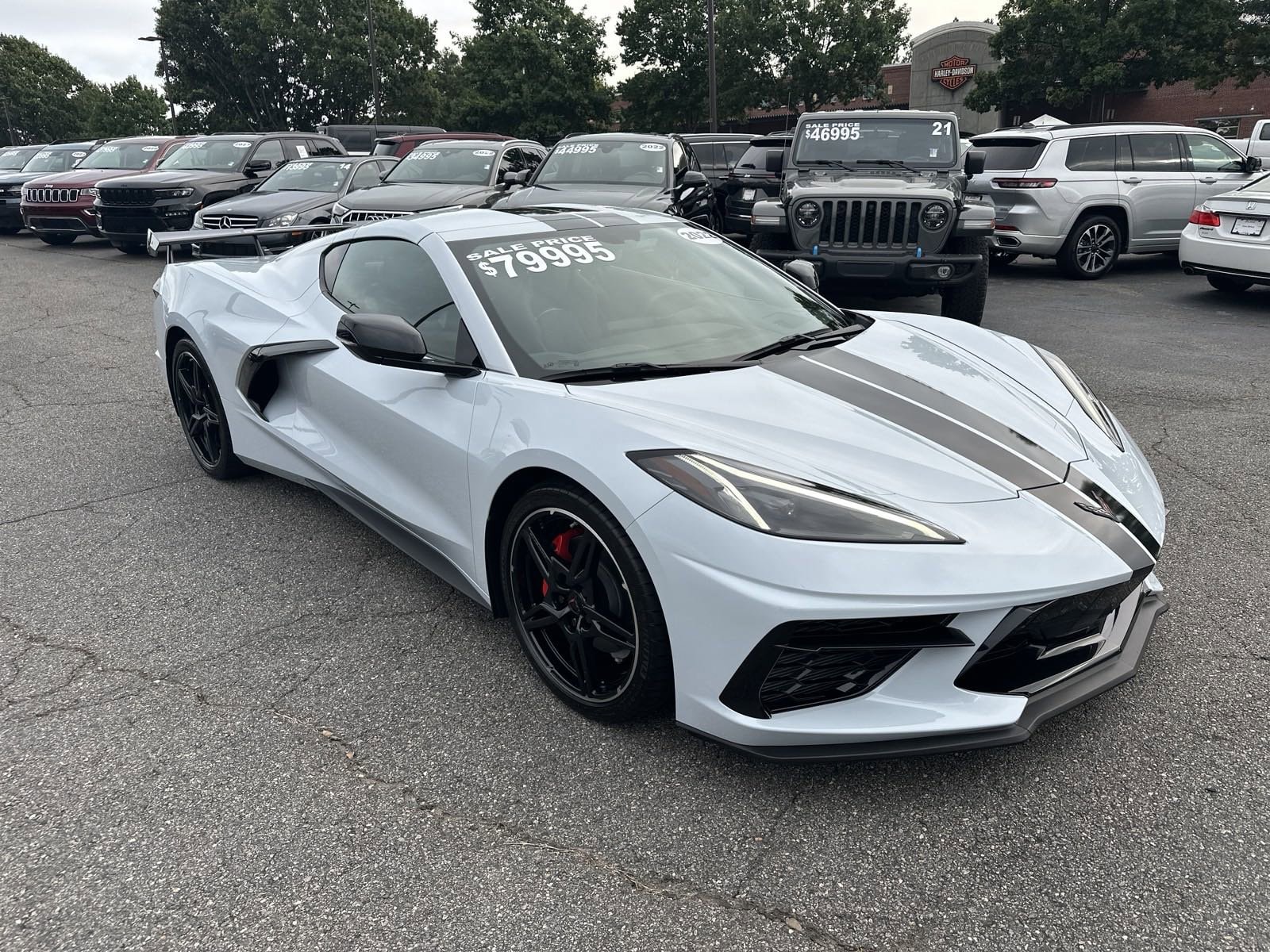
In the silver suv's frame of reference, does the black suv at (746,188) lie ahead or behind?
behind

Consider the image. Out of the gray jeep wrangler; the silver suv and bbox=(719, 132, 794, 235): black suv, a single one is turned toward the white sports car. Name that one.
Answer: the gray jeep wrangler

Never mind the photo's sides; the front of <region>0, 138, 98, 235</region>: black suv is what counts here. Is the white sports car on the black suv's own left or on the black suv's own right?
on the black suv's own left

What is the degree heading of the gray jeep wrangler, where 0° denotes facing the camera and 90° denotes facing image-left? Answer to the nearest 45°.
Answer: approximately 0°

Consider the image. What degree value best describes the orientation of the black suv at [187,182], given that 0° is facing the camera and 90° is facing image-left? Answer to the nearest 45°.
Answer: approximately 45°

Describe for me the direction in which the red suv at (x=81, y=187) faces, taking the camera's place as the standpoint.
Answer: facing the viewer and to the left of the viewer

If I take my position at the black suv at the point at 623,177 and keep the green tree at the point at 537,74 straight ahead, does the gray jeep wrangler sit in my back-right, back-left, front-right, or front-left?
back-right

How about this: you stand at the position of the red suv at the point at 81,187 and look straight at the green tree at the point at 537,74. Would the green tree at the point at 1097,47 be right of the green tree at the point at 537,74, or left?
right

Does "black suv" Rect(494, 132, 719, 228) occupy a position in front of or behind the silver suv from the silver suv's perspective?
behind
